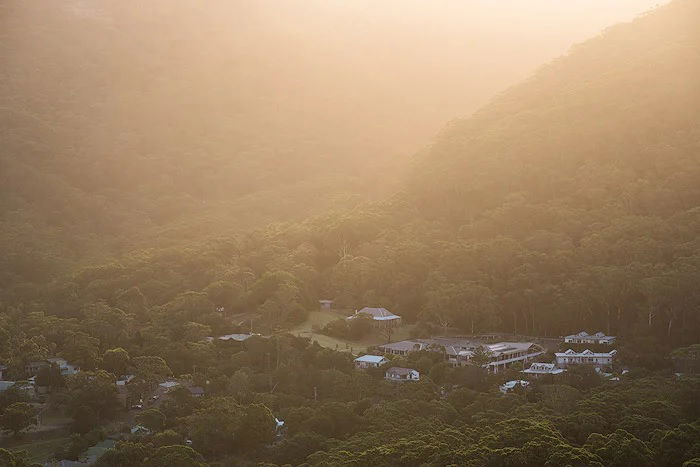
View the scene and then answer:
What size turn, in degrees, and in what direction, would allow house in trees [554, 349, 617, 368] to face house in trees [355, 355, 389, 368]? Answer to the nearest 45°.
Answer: approximately 90° to its right

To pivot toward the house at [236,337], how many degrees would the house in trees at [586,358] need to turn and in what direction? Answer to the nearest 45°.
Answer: approximately 90° to its right

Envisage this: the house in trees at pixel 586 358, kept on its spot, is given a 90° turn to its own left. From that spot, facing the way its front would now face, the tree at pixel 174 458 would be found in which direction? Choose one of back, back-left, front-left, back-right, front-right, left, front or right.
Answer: back-right

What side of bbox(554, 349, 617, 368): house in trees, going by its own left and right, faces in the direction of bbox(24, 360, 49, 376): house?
right

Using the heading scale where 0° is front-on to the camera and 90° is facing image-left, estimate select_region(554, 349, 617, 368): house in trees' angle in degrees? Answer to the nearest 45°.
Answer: approximately 0°

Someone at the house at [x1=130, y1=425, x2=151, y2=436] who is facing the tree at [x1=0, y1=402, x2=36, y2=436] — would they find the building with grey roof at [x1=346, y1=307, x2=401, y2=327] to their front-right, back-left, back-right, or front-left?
back-right

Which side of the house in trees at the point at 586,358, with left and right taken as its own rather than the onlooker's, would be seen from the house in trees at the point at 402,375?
right
